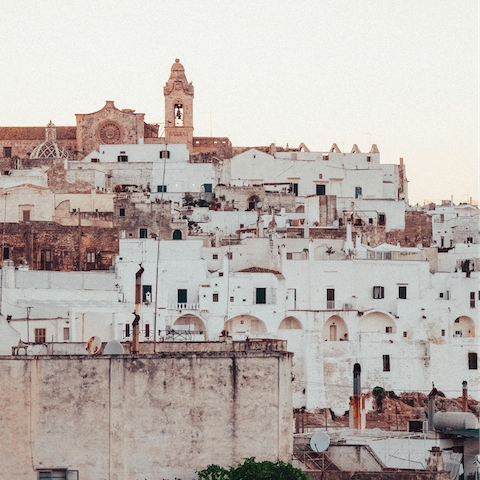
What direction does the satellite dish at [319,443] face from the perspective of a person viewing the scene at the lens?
facing the viewer and to the left of the viewer

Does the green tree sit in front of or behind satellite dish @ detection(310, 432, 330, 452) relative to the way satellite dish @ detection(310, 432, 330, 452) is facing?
in front

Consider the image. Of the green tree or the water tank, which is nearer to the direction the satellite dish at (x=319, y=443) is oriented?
the green tree
